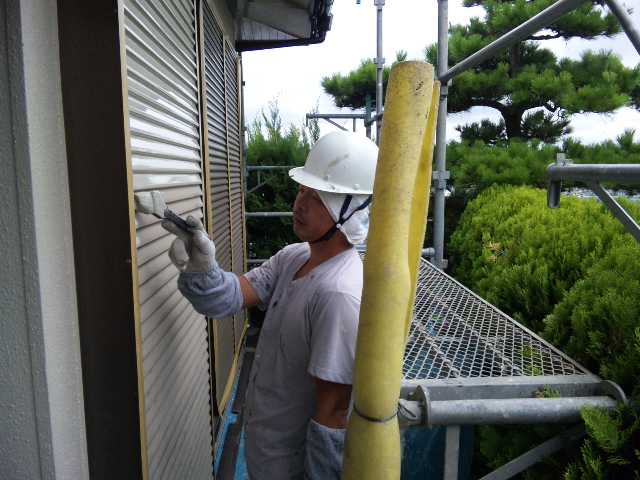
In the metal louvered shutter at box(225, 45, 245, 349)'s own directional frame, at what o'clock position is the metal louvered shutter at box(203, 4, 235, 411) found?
the metal louvered shutter at box(203, 4, 235, 411) is roughly at 3 o'clock from the metal louvered shutter at box(225, 45, 245, 349).

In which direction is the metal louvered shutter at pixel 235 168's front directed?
to the viewer's right

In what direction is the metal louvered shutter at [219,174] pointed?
to the viewer's right

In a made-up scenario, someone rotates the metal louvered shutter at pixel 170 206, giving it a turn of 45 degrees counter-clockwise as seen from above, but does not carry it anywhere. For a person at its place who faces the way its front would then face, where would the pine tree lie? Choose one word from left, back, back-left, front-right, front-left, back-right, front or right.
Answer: front

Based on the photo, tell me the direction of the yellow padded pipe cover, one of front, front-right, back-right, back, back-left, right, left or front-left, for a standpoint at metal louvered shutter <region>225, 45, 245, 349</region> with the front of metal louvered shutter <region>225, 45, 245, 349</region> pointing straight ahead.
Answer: right

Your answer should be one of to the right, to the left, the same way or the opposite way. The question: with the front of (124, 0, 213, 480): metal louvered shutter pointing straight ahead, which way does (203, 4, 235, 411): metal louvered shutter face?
the same way

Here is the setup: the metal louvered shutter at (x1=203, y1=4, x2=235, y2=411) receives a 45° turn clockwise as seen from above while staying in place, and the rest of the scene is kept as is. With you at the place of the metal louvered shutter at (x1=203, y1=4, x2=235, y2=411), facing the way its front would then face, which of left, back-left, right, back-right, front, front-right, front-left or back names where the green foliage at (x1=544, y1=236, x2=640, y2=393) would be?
front

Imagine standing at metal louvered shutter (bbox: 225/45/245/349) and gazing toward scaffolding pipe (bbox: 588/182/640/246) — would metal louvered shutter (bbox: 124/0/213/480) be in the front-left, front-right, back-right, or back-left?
front-right

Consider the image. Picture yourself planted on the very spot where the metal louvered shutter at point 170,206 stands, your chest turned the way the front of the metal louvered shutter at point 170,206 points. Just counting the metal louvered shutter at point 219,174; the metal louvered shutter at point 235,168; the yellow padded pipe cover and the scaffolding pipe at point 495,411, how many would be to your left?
2

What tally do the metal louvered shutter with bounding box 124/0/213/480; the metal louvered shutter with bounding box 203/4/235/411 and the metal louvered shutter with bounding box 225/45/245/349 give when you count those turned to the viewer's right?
3

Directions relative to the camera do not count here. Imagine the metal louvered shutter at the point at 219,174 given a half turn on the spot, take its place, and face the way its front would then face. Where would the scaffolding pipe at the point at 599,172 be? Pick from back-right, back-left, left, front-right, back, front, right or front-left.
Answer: back-left

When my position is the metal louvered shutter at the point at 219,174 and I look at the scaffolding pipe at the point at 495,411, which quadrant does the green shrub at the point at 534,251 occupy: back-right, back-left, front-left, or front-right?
front-left

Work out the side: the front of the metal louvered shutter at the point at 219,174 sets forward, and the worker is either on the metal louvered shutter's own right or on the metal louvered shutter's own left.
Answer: on the metal louvered shutter's own right

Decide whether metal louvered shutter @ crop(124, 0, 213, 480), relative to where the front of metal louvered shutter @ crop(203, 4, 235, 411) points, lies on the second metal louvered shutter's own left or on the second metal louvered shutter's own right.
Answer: on the second metal louvered shutter's own right

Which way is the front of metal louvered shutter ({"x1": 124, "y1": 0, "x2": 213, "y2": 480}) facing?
to the viewer's right
